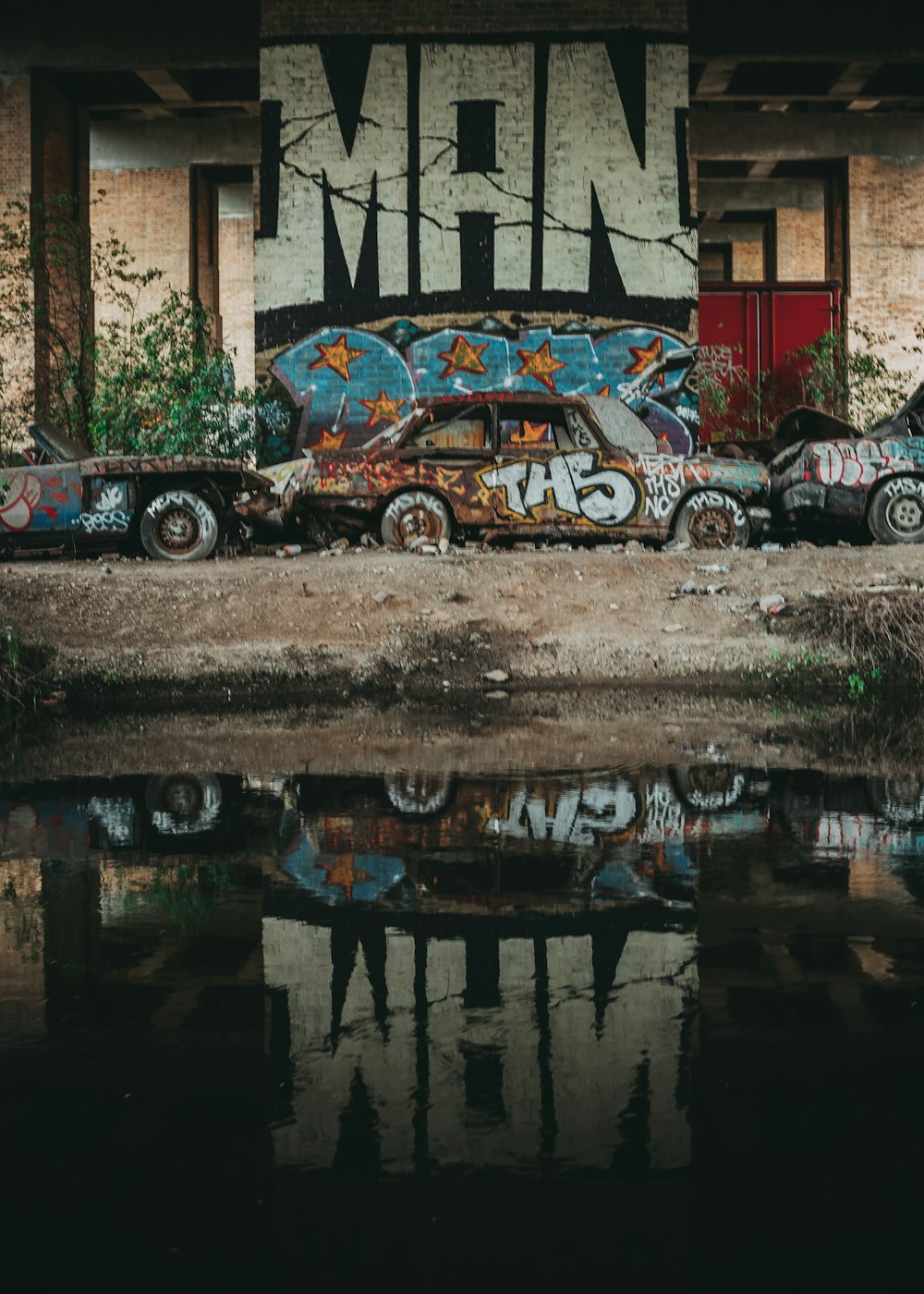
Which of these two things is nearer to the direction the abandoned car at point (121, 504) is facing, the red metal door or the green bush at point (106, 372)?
the red metal door

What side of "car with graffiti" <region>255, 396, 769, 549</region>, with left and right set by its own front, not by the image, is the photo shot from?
right

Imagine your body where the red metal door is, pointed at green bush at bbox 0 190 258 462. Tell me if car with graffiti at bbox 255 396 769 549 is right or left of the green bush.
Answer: left

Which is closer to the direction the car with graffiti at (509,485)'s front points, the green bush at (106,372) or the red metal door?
the red metal door
